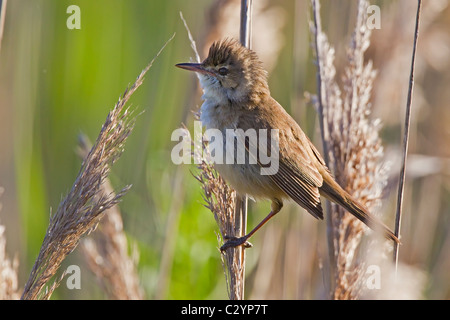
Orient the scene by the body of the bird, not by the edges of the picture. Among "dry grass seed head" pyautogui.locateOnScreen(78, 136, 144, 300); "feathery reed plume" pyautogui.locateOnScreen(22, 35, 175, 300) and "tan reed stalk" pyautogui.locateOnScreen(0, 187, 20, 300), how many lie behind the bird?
0

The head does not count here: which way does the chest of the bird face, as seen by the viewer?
to the viewer's left

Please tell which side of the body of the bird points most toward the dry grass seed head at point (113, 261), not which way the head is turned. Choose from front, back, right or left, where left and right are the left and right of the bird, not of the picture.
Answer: front
